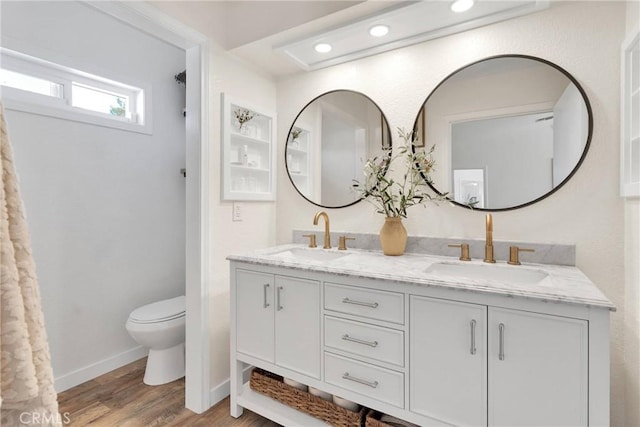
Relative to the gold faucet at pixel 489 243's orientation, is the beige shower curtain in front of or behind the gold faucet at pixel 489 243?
in front

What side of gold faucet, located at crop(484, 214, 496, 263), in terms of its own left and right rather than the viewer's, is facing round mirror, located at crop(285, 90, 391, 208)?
right

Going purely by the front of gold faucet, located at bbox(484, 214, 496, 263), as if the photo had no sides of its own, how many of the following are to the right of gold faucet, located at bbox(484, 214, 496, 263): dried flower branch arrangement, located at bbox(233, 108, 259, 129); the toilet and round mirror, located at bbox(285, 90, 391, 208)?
3

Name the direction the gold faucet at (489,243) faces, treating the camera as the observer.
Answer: facing the viewer

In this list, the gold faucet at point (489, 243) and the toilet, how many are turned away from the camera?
0

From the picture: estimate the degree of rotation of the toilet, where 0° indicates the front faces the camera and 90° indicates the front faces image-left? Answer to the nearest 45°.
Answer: approximately 45°

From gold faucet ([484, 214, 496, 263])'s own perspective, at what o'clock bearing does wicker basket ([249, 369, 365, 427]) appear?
The wicker basket is roughly at 2 o'clock from the gold faucet.

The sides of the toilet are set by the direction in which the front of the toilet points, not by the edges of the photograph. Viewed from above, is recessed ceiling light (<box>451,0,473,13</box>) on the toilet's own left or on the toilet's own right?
on the toilet's own left

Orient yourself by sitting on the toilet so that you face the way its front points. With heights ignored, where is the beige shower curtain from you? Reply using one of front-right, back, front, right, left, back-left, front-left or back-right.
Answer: front-left

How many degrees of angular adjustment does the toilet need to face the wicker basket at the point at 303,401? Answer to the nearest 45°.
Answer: approximately 90° to its left
